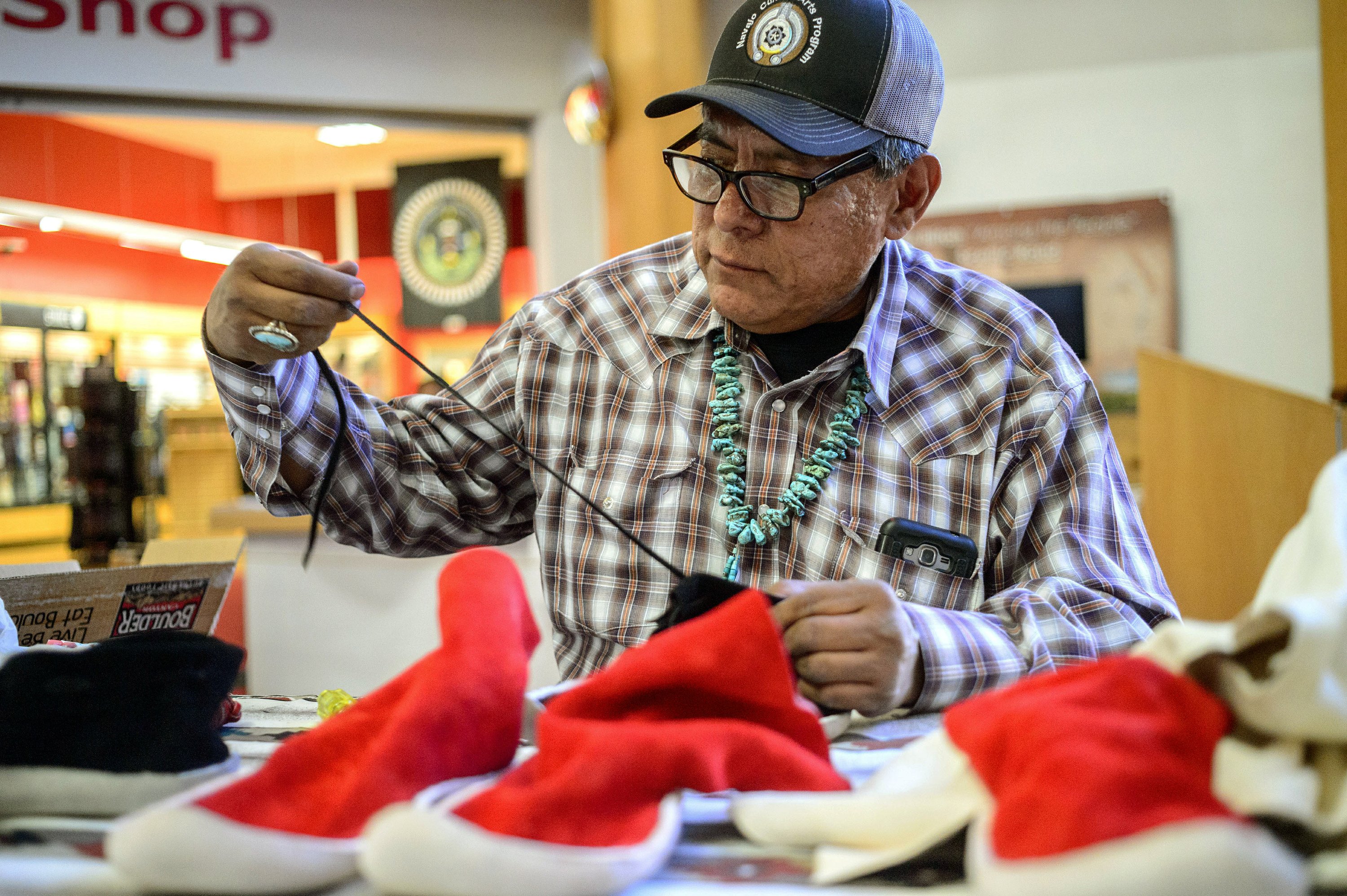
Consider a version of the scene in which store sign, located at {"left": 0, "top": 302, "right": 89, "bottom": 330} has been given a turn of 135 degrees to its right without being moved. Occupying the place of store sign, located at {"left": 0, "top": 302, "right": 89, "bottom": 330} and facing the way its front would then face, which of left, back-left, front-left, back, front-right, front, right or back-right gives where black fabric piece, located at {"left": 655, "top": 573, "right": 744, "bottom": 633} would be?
back-left

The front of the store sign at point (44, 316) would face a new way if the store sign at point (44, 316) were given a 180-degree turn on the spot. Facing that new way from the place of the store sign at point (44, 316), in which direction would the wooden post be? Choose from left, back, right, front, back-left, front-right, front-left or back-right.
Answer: back-right

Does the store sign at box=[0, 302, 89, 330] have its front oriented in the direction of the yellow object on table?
yes

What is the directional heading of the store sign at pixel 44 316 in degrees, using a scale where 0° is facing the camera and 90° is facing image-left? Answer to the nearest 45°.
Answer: approximately 0°

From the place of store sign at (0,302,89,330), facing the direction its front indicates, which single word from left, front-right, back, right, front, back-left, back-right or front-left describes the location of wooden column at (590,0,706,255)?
front-left

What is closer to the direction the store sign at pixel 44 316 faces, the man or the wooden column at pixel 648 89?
the man

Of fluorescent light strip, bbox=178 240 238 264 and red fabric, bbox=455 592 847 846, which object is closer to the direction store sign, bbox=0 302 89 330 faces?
the red fabric

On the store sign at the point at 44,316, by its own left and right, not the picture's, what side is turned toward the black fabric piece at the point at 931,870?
front

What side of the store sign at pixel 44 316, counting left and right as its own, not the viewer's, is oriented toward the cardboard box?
front

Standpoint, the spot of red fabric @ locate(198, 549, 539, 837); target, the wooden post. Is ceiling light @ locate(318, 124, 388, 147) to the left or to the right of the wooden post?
left

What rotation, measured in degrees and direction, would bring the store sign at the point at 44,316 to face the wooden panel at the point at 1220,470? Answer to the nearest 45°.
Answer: approximately 45° to its left

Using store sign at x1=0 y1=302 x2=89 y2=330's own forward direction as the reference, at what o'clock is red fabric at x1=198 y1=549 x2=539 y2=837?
The red fabric is roughly at 12 o'clock from the store sign.

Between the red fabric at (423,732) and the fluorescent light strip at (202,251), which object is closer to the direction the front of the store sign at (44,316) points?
the red fabric

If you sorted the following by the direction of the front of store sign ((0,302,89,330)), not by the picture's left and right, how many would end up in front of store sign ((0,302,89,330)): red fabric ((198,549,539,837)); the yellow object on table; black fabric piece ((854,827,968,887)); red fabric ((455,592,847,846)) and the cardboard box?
5
